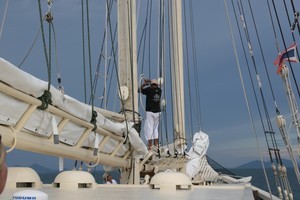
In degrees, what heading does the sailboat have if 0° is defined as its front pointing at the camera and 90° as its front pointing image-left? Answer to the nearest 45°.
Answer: approximately 225°

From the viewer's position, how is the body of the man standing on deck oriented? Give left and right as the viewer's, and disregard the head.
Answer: facing the viewer
